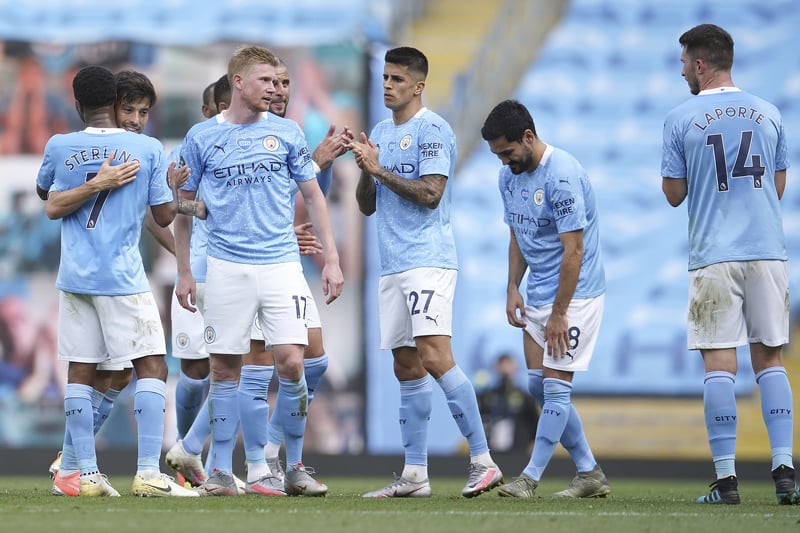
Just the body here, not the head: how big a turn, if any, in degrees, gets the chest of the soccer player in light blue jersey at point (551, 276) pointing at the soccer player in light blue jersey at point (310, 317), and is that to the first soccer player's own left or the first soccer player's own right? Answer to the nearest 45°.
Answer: approximately 45° to the first soccer player's own right

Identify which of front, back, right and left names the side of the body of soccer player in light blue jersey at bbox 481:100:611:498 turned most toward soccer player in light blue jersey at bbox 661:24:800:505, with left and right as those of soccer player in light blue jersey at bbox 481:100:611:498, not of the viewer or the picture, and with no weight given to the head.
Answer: left

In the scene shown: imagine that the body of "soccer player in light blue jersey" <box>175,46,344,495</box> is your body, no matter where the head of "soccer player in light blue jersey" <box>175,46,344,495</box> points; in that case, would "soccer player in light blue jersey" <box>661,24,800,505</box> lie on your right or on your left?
on your left

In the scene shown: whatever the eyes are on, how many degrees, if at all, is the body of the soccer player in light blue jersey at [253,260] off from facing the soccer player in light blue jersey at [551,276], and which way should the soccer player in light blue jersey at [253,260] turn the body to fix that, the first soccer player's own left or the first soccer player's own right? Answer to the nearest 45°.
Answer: approximately 90° to the first soccer player's own left

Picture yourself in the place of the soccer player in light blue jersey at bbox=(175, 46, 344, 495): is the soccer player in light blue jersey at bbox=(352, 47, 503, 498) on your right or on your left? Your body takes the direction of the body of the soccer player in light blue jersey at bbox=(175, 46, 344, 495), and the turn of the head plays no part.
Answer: on your left

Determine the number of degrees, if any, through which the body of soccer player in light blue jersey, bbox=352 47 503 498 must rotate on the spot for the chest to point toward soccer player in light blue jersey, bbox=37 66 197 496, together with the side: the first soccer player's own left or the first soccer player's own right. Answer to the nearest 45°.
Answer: approximately 45° to the first soccer player's own right

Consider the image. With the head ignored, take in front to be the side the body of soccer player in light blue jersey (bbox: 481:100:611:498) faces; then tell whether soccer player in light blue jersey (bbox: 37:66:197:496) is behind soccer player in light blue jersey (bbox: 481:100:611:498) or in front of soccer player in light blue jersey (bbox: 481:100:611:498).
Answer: in front

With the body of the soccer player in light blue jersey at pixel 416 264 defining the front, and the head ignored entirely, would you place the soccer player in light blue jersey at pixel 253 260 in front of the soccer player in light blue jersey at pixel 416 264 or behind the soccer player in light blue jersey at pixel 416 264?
in front

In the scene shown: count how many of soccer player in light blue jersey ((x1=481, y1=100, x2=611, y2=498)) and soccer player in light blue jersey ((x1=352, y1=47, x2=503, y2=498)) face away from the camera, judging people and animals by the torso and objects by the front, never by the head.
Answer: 0

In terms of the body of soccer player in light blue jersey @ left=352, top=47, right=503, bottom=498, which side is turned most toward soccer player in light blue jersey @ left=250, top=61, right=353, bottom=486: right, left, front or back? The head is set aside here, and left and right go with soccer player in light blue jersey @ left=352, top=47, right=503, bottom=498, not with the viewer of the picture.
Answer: right

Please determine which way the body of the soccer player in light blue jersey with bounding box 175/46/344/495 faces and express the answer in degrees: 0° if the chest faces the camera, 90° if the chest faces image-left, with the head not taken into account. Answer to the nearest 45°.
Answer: approximately 0°

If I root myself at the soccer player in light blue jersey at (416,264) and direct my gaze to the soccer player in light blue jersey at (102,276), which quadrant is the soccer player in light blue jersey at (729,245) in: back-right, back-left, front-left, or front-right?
back-left

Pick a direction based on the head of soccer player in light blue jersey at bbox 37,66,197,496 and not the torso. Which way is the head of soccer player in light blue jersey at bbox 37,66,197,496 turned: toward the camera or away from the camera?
away from the camera

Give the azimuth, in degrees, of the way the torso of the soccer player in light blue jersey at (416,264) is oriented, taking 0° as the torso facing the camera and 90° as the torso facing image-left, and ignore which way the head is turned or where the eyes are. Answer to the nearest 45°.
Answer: approximately 45°

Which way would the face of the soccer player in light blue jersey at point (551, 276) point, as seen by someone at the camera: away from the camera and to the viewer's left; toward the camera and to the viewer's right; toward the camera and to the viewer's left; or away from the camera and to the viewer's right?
toward the camera and to the viewer's left

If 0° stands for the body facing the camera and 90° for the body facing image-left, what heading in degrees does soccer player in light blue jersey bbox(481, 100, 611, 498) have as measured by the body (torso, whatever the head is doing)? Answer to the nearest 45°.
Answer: approximately 45°

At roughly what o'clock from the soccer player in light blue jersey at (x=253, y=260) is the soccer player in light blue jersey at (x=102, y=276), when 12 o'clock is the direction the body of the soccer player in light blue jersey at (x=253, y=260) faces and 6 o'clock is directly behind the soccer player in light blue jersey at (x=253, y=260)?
the soccer player in light blue jersey at (x=102, y=276) is roughly at 3 o'clock from the soccer player in light blue jersey at (x=253, y=260).

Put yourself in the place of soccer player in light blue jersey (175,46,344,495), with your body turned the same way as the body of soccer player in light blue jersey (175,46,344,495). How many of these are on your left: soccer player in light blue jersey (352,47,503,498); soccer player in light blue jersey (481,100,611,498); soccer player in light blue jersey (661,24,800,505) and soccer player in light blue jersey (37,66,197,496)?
3
